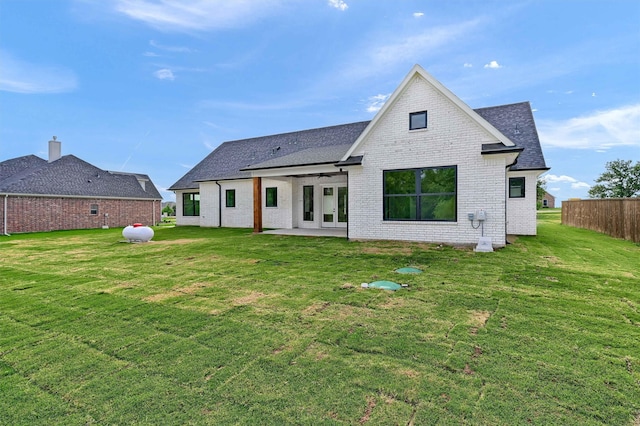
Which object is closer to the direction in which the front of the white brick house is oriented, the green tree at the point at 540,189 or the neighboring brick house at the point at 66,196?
the green tree

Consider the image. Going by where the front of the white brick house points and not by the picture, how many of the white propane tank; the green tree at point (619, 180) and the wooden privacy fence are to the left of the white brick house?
1

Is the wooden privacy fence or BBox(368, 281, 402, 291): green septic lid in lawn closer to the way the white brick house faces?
the wooden privacy fence

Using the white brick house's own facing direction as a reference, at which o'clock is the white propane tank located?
The white propane tank is roughly at 9 o'clock from the white brick house.

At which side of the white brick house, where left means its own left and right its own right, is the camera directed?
back

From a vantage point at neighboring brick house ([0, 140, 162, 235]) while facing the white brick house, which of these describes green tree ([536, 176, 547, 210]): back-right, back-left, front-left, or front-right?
front-left

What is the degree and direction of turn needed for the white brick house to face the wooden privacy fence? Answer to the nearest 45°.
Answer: approximately 45° to its right

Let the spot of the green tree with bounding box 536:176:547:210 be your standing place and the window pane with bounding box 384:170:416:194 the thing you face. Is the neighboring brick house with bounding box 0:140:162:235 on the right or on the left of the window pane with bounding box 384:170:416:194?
right

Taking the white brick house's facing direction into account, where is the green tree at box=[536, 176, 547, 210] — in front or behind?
in front

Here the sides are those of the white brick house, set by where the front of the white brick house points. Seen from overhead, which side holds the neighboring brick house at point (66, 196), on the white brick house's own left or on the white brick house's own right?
on the white brick house's own left

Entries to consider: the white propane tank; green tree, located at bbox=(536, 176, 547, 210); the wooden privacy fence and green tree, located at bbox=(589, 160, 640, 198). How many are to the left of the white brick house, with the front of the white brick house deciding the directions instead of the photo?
1

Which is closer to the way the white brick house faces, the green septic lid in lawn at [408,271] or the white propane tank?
the white propane tank

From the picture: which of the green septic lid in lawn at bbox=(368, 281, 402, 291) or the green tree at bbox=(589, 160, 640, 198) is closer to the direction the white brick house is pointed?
the green tree

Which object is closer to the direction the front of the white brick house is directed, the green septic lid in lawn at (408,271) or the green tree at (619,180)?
the green tree

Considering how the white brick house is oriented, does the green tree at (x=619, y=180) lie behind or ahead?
ahead

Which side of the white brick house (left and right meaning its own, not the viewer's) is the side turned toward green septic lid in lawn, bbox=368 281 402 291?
back

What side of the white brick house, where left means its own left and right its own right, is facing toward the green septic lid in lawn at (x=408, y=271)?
back
